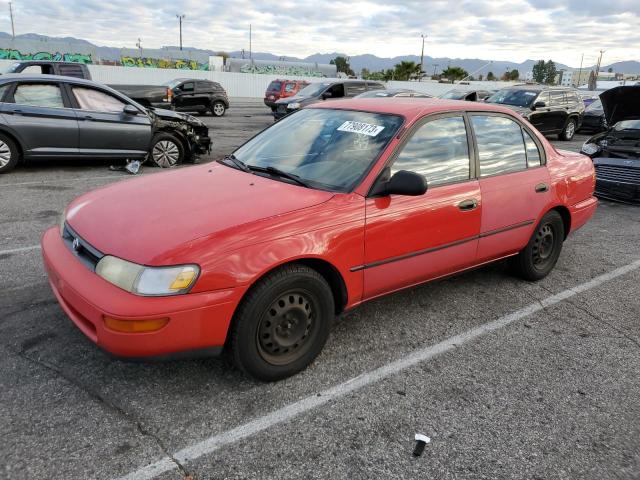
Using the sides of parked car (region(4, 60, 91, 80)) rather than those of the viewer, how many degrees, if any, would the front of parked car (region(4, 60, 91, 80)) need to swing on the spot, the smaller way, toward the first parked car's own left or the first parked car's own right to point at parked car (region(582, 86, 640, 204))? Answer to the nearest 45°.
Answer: approximately 135° to the first parked car's own left

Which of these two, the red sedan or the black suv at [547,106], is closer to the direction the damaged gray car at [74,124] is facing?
the black suv

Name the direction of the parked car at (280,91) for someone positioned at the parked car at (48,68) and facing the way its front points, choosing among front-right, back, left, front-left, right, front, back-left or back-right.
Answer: back-right

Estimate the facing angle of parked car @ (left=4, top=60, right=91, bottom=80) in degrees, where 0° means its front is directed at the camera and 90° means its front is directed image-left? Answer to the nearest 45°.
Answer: approximately 90°

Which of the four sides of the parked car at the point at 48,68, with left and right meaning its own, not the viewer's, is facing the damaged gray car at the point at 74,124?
left

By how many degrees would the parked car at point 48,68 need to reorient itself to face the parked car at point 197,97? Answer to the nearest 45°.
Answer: approximately 135° to its right
